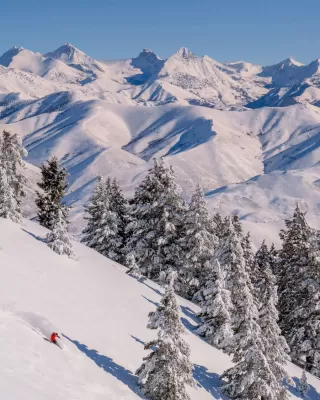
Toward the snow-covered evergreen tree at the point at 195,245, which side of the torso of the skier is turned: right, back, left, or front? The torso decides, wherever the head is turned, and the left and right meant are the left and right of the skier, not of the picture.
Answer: left

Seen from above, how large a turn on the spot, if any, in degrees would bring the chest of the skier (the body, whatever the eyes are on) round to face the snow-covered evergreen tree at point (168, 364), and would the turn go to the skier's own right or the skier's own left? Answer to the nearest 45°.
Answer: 0° — they already face it

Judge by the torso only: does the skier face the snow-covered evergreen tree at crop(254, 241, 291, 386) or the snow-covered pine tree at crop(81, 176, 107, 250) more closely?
the snow-covered evergreen tree

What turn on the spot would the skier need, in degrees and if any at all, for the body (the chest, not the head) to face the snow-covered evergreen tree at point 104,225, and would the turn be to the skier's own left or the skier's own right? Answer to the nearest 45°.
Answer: approximately 90° to the skier's own left

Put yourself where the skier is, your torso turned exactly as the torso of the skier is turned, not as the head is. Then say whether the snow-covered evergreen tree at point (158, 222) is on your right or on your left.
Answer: on your left

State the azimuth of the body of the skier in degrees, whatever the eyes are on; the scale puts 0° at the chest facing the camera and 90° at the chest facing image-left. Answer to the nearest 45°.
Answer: approximately 270°

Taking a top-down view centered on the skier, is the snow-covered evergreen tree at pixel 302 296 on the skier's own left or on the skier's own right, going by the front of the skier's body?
on the skier's own left

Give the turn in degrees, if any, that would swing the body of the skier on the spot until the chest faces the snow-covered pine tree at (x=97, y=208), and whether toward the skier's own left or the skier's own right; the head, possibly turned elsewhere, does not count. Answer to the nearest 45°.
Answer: approximately 90° to the skier's own left
